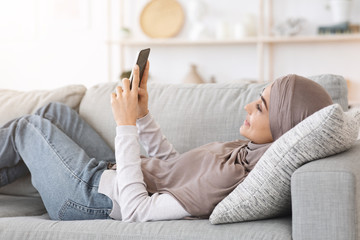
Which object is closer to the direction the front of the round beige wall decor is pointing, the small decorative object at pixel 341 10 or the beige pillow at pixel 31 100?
the beige pillow

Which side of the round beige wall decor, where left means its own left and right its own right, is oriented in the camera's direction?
front

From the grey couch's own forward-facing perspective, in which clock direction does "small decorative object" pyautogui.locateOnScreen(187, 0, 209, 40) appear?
The small decorative object is roughly at 6 o'clock from the grey couch.

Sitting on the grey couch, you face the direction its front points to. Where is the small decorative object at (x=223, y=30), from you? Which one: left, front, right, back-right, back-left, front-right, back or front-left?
back

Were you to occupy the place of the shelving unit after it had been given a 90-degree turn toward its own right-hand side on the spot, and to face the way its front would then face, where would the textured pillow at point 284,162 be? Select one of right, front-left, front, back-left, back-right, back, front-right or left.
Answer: left

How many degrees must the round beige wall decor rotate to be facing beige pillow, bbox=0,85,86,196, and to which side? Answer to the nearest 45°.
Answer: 0° — it already faces it

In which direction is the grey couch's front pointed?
toward the camera

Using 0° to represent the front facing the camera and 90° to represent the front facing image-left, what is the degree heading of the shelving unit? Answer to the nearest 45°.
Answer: approximately 0°
